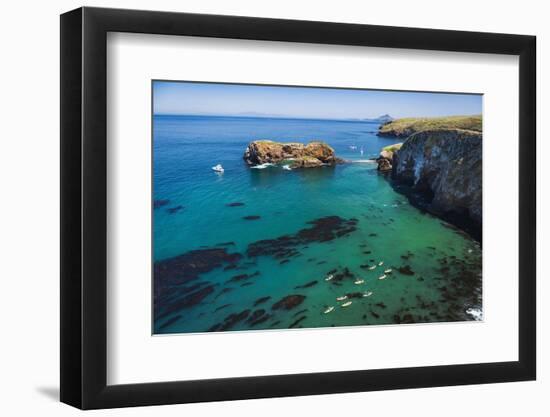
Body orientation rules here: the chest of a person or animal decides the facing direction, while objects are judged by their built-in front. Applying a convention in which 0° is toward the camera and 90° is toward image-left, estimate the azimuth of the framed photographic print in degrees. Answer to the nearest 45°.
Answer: approximately 315°
